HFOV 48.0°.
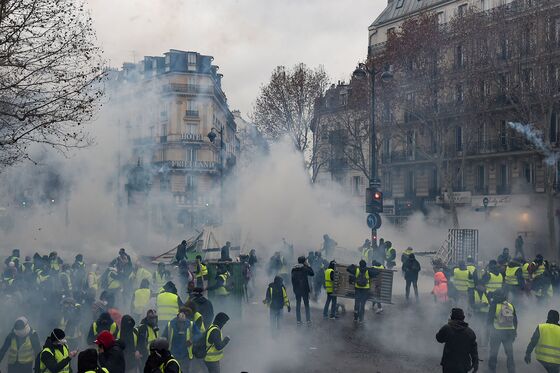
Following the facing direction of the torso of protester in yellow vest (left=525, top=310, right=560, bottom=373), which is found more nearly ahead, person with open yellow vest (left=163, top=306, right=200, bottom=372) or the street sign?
the street sign

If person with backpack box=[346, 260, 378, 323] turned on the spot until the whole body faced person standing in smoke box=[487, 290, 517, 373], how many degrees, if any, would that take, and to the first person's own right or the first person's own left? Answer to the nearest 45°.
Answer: approximately 135° to the first person's own right

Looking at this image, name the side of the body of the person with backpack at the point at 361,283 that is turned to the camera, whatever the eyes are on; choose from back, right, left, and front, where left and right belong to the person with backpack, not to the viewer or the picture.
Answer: back

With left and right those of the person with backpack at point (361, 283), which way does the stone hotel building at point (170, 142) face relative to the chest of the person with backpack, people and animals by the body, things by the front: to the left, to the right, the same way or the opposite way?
the opposite way

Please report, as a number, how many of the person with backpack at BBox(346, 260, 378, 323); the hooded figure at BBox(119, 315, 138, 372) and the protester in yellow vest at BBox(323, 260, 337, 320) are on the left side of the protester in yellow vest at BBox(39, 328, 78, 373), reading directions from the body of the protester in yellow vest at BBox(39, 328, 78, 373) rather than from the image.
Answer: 3

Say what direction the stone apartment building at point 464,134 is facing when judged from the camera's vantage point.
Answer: facing the viewer and to the left of the viewer

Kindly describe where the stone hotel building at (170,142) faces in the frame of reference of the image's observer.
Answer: facing the viewer

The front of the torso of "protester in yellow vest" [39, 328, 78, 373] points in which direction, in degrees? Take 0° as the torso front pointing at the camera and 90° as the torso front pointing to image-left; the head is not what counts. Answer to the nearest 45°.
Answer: approximately 315°

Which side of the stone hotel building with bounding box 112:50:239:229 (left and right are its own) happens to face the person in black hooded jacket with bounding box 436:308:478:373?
front

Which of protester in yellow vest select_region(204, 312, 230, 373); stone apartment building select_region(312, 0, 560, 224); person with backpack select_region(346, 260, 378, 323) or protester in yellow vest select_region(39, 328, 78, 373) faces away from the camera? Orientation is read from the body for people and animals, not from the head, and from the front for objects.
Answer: the person with backpack
